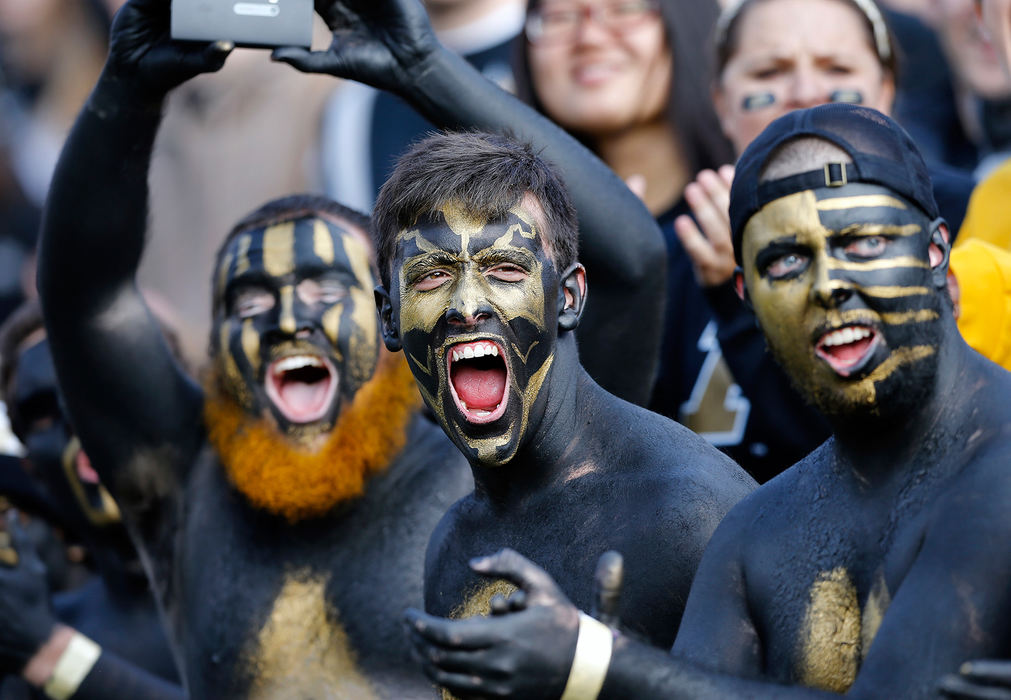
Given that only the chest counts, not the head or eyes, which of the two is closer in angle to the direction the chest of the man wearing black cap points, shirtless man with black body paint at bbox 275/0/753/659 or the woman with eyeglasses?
the shirtless man with black body paint

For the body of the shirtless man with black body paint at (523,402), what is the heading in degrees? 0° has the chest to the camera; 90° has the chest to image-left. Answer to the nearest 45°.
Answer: approximately 45°

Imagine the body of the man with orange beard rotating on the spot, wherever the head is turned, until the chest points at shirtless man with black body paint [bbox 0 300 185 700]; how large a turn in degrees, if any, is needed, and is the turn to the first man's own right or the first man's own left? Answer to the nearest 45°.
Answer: approximately 135° to the first man's own right

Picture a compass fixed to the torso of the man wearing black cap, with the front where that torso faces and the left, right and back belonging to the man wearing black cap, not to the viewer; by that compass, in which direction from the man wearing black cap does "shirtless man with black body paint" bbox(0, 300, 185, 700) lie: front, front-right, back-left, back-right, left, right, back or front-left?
right

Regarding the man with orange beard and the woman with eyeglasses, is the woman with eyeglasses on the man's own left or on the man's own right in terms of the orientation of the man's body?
on the man's own left

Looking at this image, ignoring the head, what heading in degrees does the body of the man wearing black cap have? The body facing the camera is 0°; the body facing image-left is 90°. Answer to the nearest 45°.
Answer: approximately 45°

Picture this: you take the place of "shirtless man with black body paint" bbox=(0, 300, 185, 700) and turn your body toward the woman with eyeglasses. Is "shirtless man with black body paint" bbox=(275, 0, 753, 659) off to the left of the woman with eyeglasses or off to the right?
right

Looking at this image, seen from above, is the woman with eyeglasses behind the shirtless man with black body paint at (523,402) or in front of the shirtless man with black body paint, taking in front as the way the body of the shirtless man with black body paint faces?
behind

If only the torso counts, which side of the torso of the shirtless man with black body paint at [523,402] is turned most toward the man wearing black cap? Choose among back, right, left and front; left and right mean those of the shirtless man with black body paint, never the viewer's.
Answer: left

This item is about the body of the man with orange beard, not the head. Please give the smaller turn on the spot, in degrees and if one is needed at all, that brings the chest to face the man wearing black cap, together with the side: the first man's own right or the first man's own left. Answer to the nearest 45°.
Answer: approximately 45° to the first man's own left

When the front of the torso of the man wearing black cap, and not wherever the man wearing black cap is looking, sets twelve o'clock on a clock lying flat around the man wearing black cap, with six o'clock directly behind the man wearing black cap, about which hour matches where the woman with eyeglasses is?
The woman with eyeglasses is roughly at 4 o'clock from the man wearing black cap.
